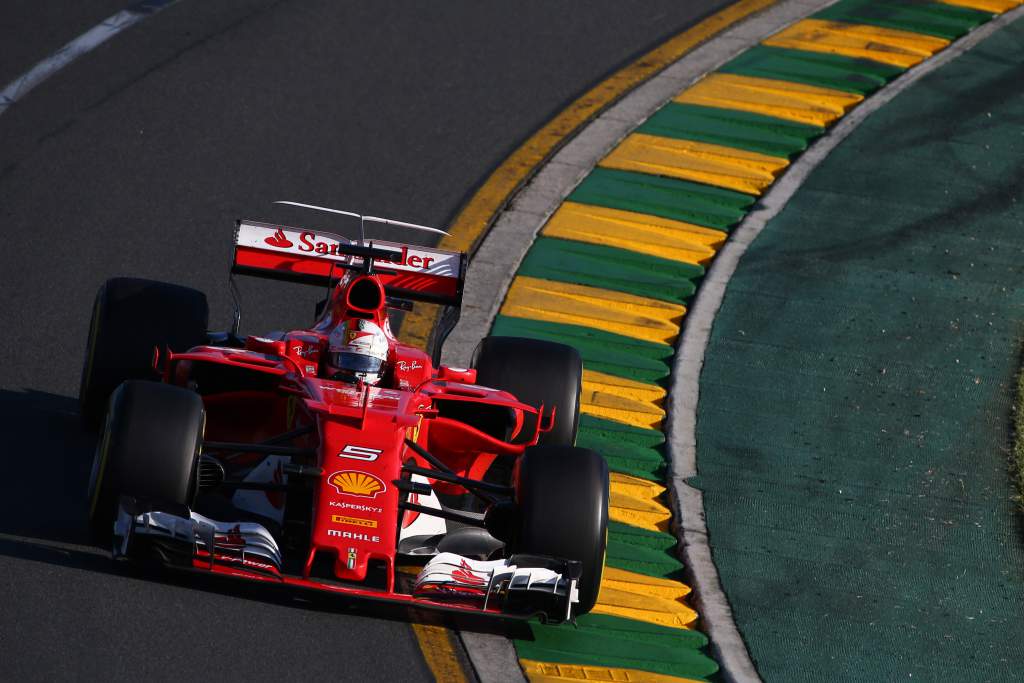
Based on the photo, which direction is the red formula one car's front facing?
toward the camera
